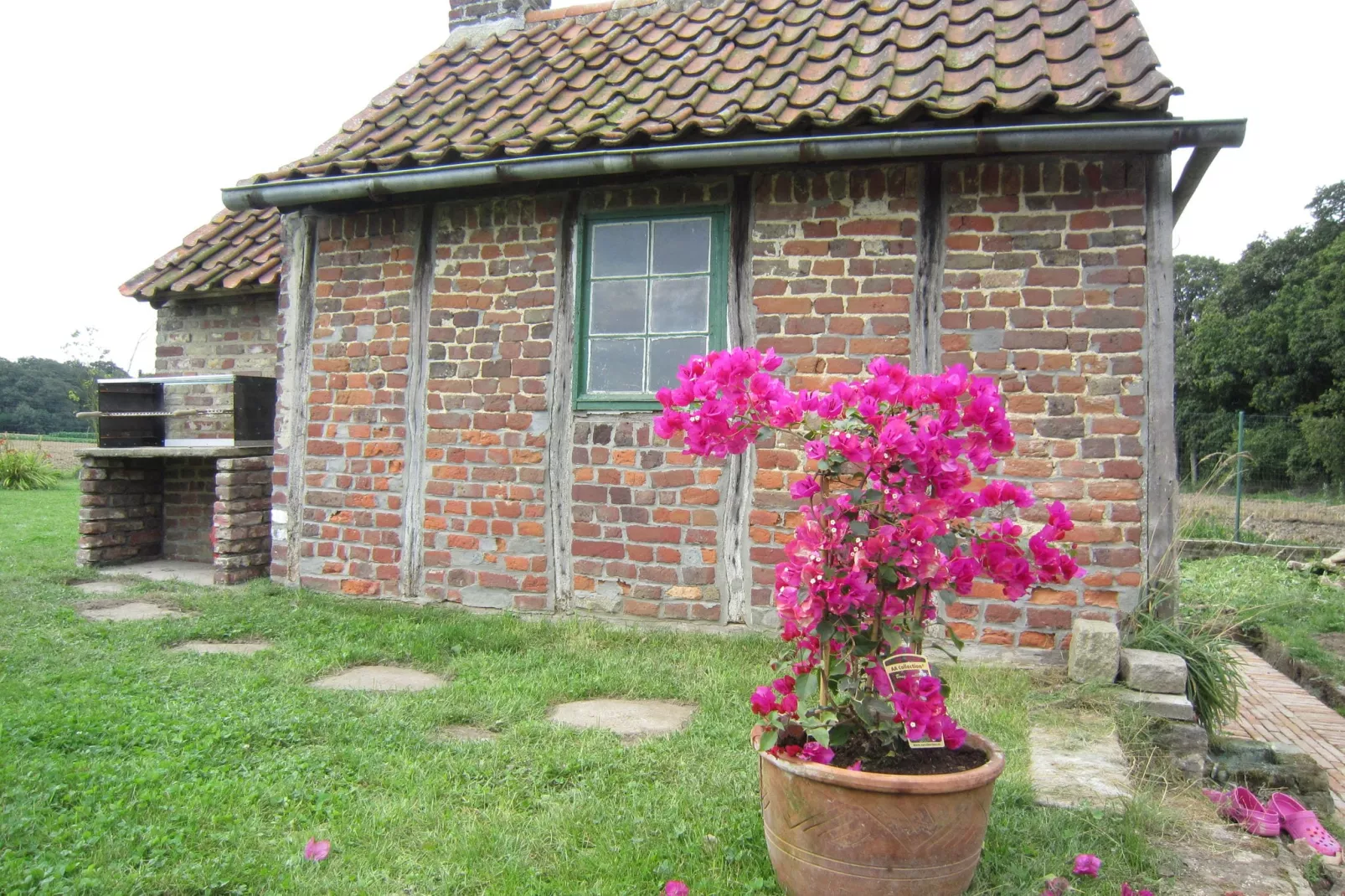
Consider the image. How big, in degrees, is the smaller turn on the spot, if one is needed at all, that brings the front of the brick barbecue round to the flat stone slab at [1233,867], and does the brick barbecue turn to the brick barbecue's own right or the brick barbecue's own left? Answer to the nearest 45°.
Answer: approximately 45° to the brick barbecue's own left

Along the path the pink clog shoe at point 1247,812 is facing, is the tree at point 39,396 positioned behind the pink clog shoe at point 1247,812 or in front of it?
in front

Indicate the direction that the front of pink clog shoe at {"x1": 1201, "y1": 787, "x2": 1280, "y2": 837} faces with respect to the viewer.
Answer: facing away from the viewer and to the left of the viewer

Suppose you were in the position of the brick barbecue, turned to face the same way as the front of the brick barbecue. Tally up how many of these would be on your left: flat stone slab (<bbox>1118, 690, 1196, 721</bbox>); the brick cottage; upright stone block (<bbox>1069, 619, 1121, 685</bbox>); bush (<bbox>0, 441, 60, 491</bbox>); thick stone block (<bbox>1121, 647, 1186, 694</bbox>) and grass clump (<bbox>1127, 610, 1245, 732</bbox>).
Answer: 5

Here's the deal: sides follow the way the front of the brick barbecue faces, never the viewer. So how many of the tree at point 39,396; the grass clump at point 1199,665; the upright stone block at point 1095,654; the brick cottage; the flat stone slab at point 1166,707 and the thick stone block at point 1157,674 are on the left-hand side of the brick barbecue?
5

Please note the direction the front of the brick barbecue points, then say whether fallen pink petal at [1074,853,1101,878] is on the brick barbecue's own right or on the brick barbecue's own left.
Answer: on the brick barbecue's own left

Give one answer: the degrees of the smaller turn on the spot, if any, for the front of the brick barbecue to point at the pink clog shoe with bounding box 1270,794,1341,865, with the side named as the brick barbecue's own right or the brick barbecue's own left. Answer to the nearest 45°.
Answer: approximately 90° to the brick barbecue's own left

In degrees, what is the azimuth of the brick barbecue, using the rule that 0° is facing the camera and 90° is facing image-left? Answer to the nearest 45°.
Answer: approximately 45°

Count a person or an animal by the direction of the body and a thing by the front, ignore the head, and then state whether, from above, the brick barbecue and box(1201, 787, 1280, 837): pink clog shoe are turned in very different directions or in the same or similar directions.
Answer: very different directions

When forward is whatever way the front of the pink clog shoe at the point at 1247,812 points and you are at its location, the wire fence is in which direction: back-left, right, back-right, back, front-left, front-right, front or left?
front-right

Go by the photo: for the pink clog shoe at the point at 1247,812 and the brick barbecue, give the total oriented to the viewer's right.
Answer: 0

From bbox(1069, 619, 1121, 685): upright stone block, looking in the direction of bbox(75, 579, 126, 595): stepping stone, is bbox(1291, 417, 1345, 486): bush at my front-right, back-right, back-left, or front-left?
back-right

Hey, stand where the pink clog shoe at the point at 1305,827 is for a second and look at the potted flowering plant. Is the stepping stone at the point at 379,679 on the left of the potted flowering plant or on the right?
right

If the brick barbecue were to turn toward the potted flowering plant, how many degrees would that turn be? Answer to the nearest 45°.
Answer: approximately 45° to its left
